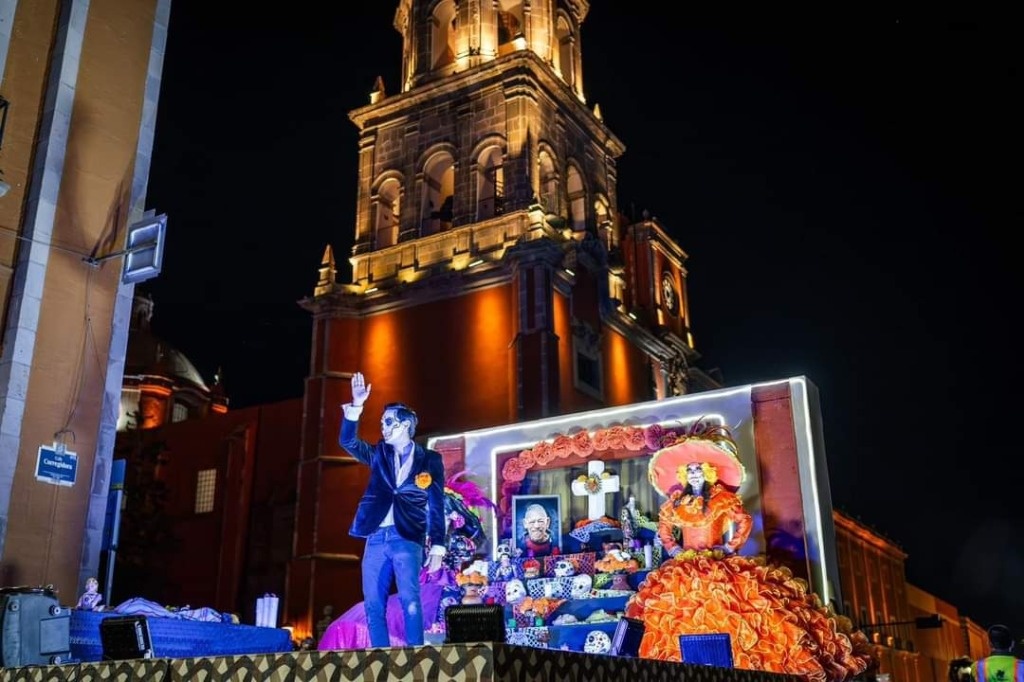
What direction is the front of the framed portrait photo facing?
toward the camera

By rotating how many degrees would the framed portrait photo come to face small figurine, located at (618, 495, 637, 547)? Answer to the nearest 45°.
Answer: approximately 45° to its left

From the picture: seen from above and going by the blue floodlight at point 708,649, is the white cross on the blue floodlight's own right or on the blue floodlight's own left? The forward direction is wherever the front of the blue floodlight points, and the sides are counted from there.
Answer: on the blue floodlight's own right

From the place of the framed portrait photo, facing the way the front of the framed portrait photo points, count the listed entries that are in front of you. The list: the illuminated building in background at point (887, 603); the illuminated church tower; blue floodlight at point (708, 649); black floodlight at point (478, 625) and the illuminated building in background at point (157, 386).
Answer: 2

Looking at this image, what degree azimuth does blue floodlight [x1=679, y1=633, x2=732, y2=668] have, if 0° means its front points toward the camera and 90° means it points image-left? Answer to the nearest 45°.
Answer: approximately 45°

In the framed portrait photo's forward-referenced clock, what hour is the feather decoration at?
The feather decoration is roughly at 4 o'clock from the framed portrait photo.

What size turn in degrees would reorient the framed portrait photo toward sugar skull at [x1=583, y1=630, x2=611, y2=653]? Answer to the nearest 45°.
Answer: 0° — it already faces it

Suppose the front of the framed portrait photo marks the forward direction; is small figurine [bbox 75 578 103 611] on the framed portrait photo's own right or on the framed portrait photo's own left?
on the framed portrait photo's own right
